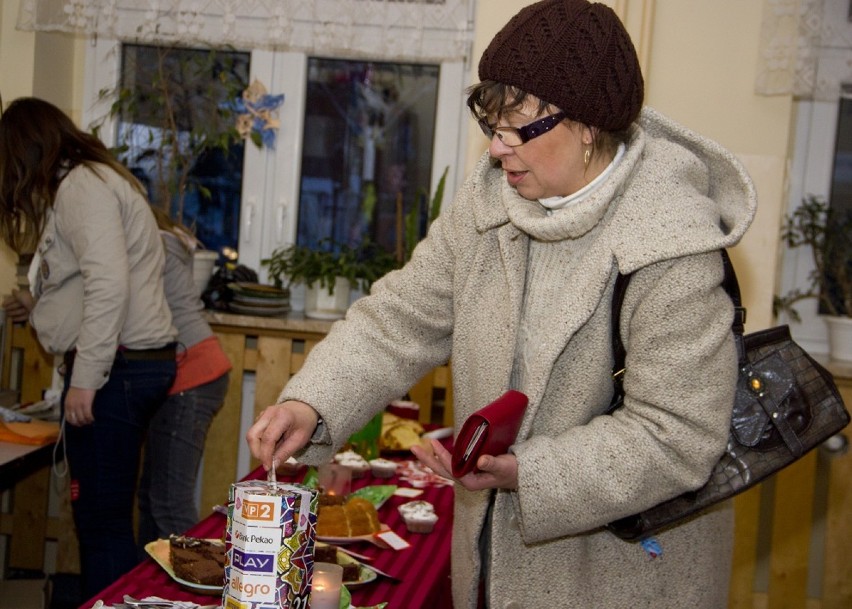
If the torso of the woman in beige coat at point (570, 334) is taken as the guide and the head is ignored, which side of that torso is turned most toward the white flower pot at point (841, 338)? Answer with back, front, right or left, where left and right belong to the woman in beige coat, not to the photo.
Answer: back

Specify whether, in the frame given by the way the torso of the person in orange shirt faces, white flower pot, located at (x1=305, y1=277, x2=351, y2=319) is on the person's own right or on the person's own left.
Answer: on the person's own right

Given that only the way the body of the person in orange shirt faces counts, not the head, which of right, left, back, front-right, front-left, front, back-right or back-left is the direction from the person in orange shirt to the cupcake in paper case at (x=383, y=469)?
back-left

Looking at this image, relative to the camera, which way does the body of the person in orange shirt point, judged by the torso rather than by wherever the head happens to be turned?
to the viewer's left

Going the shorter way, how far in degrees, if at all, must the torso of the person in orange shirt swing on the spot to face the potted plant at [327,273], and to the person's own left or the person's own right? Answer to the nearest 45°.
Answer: approximately 135° to the person's own right

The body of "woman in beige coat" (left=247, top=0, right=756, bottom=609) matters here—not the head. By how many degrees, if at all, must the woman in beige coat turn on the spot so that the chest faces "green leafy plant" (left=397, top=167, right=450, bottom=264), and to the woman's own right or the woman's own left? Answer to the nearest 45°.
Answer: approximately 135° to the woman's own right

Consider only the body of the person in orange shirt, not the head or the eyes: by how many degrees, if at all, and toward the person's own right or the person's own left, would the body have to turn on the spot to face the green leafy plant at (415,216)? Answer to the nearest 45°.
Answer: approximately 135° to the person's own right

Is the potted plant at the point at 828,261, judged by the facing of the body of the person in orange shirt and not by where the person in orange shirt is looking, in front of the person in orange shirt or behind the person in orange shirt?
behind

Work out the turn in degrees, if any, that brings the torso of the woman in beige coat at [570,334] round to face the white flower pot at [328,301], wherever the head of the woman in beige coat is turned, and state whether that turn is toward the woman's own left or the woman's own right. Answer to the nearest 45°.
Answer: approximately 135° to the woman's own right

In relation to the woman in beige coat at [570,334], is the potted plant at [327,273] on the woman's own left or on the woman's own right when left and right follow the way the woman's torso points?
on the woman's own right

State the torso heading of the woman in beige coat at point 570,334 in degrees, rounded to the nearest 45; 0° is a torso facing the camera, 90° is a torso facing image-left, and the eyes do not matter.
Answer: approximately 45°
